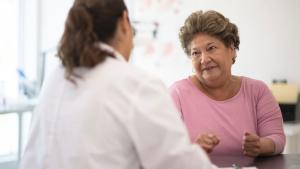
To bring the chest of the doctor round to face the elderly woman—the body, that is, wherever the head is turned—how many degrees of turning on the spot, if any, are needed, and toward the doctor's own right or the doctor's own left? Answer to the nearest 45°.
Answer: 0° — they already face them

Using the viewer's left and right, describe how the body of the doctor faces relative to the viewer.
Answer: facing away from the viewer and to the right of the viewer

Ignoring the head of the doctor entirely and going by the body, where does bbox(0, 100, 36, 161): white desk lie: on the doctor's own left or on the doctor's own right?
on the doctor's own left

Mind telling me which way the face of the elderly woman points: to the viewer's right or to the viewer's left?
to the viewer's left

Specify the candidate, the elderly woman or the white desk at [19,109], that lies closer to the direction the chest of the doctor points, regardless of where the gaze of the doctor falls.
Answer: the elderly woman

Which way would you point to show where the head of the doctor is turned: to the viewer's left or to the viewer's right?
to the viewer's right
